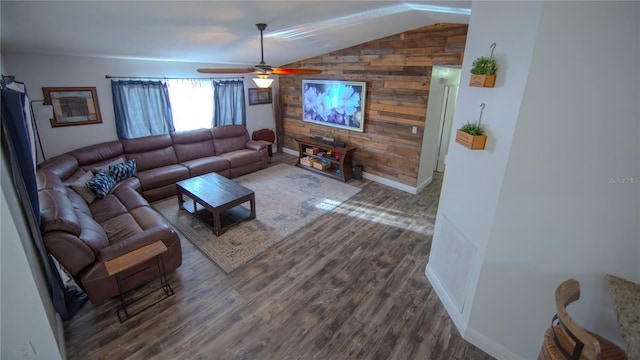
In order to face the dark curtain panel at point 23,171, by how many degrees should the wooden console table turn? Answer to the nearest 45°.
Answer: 0° — it already faces it

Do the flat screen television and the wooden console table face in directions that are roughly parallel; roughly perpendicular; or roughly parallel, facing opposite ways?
roughly parallel

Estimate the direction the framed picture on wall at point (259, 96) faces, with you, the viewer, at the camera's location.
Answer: facing the viewer

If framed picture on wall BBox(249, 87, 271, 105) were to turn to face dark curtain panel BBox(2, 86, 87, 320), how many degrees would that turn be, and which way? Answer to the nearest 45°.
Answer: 0° — it already faces it

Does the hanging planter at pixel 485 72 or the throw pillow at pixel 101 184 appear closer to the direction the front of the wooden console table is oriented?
the throw pillow

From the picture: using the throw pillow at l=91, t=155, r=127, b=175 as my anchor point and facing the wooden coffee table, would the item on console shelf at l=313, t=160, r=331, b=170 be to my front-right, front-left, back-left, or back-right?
front-left

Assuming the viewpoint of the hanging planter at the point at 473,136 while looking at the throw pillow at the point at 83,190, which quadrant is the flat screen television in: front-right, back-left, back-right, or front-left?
front-right

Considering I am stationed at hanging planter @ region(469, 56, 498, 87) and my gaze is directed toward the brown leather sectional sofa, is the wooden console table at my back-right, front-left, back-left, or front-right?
front-right

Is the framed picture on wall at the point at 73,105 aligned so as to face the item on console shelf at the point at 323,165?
no

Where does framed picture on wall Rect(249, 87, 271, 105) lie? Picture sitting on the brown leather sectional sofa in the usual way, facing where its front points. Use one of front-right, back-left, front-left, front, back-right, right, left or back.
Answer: left

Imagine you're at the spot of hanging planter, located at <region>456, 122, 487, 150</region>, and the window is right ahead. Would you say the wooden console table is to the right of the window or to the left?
right

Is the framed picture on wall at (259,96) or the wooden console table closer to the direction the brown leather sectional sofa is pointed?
the wooden console table

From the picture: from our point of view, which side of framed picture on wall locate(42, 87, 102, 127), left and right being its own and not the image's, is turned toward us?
front

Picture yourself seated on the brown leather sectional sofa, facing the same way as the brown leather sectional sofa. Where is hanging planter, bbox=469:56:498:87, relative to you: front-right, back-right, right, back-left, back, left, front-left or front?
front

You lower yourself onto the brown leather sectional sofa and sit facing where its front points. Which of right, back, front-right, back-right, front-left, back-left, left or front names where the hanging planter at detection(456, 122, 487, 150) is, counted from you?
front

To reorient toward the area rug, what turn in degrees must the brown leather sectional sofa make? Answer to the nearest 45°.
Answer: approximately 45° to its left

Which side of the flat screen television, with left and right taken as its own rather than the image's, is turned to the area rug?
front

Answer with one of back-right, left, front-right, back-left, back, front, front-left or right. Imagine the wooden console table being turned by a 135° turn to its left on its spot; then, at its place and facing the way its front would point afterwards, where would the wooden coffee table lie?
back-right

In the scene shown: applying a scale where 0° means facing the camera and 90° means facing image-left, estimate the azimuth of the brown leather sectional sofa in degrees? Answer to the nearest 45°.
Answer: approximately 315°

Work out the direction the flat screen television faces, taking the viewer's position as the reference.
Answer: facing the viewer and to the left of the viewer

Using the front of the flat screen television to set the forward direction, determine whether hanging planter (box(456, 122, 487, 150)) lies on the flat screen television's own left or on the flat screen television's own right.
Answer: on the flat screen television's own left
